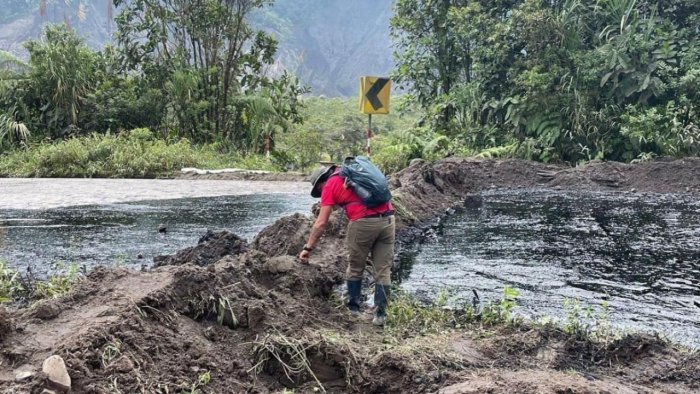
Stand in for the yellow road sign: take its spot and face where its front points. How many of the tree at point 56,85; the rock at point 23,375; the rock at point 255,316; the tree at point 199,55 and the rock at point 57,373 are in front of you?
3

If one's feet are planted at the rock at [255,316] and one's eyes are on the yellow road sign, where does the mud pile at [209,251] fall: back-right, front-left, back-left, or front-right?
front-left

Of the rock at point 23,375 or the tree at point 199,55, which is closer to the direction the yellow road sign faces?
the rock

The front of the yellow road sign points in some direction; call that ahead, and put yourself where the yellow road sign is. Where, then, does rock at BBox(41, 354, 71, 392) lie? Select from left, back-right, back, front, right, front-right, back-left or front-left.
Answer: front

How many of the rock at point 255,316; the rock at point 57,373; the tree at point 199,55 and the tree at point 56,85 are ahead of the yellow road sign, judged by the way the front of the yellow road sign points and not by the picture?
2

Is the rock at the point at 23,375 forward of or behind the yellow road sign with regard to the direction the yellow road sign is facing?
forward

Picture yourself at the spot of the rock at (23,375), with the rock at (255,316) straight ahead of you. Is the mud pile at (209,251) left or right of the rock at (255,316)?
left

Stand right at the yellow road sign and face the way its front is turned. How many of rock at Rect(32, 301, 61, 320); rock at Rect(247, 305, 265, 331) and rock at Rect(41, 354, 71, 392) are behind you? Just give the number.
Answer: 0

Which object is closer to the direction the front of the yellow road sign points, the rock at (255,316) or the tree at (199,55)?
the rock

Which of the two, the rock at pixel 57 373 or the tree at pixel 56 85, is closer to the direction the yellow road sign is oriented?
the rock

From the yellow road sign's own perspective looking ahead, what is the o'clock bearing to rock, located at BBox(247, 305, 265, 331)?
The rock is roughly at 12 o'clock from the yellow road sign.

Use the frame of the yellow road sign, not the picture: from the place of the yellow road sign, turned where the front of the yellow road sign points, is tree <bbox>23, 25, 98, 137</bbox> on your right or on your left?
on your right

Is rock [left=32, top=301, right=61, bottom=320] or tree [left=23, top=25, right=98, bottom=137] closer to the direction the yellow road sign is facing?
the rock

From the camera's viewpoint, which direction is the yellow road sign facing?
toward the camera
